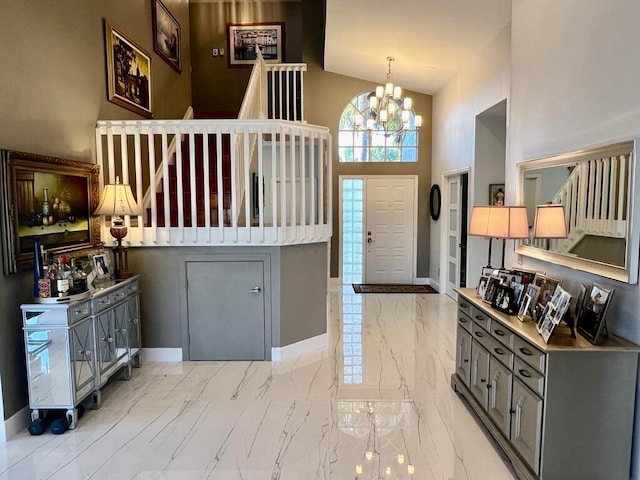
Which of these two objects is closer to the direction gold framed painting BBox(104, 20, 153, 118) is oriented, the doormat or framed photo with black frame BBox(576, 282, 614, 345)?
the framed photo with black frame

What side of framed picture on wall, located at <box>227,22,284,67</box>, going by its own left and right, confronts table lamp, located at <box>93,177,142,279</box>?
front

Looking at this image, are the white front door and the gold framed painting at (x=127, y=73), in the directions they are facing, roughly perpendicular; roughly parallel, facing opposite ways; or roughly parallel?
roughly perpendicular

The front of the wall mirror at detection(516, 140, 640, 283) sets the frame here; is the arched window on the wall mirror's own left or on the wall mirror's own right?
on the wall mirror's own right

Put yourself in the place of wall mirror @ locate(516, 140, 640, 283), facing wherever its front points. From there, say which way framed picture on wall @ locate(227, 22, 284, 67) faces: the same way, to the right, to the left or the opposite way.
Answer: to the left

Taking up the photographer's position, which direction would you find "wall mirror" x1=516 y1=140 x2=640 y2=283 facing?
facing the viewer and to the left of the viewer

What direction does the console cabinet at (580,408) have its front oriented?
to the viewer's left

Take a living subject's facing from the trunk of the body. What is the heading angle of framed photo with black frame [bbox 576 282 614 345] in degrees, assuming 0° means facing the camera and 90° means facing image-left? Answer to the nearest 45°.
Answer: approximately 45°

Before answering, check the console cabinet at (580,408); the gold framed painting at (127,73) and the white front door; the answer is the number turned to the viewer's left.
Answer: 1
